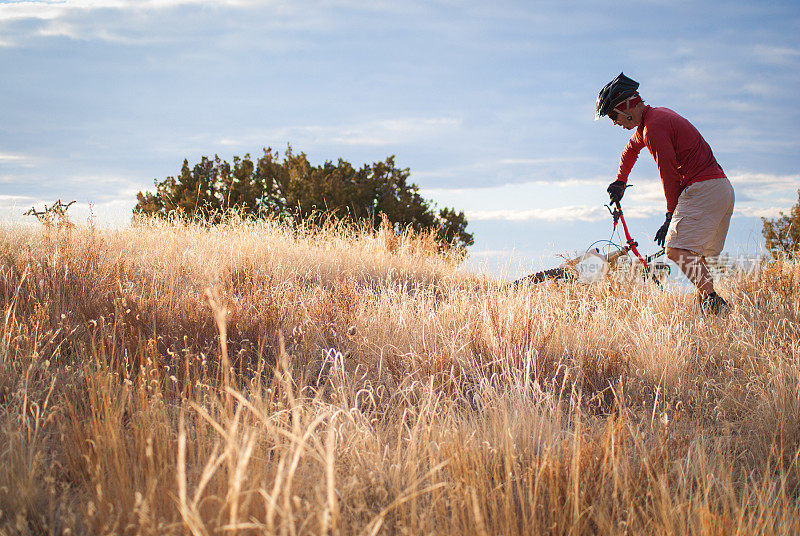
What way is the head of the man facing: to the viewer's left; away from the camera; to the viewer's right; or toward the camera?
to the viewer's left

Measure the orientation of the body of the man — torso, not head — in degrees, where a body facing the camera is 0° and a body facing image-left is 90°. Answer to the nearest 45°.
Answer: approximately 90°

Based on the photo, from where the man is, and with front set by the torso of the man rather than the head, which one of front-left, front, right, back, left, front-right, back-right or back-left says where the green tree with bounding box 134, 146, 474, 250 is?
front-right
